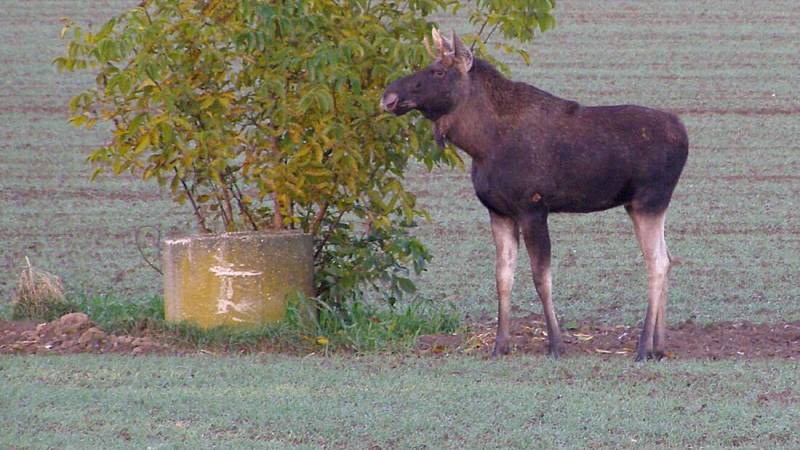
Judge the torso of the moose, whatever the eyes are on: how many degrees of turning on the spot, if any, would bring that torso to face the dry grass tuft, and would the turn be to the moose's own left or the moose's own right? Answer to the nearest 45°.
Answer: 0° — it already faces it

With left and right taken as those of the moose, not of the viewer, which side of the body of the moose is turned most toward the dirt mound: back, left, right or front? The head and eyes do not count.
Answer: front

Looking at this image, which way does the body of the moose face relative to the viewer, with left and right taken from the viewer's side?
facing to the left of the viewer

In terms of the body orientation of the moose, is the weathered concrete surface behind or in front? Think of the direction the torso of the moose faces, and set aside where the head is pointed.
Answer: in front

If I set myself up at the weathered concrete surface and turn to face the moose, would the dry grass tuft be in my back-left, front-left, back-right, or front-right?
back-left
